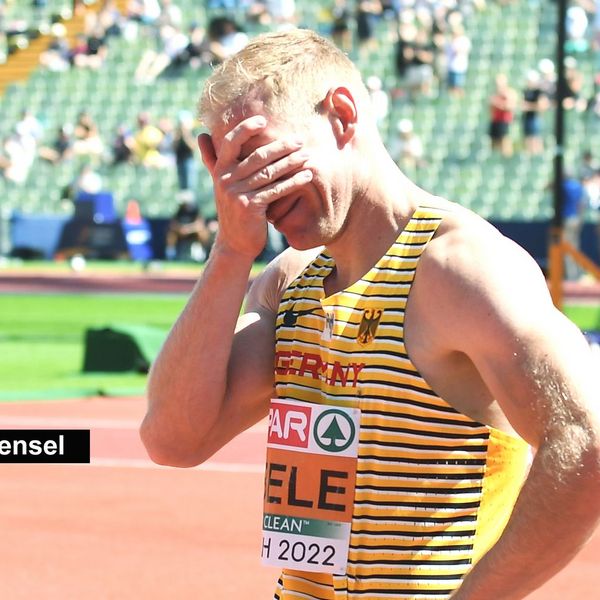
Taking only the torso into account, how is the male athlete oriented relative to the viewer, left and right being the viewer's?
facing the viewer and to the left of the viewer

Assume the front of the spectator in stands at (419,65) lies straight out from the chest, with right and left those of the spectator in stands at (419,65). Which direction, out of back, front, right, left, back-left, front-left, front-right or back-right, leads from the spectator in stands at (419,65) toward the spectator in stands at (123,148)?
right

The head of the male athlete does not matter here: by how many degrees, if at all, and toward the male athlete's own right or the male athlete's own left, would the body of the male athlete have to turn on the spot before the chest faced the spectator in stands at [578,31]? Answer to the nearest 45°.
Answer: approximately 135° to the male athlete's own right

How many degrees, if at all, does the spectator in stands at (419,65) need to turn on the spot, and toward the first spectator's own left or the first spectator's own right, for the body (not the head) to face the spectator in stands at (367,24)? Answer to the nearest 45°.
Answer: approximately 135° to the first spectator's own right

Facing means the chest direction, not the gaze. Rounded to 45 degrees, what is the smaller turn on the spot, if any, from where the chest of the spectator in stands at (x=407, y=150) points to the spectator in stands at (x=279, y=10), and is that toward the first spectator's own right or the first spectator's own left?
approximately 135° to the first spectator's own right

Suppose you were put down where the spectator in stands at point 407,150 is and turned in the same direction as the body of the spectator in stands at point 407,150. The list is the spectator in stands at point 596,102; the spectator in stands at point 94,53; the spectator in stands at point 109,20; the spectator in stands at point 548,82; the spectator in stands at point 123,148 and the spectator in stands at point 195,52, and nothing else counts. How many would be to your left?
2

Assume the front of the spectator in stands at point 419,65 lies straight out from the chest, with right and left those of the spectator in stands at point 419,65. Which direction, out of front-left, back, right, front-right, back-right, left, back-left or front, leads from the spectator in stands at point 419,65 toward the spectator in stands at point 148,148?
right

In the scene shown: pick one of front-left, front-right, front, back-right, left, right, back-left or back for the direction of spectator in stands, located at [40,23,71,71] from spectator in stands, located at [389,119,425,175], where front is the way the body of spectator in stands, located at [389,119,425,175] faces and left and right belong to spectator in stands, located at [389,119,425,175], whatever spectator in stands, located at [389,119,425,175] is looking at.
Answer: back-right

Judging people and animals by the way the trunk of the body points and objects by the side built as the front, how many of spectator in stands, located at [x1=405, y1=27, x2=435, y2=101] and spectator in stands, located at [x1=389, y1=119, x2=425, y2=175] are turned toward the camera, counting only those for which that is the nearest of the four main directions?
2

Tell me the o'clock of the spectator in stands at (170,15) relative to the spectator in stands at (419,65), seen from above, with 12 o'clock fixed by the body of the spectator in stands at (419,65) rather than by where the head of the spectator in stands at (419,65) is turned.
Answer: the spectator in stands at (170,15) is roughly at 4 o'clock from the spectator in stands at (419,65).

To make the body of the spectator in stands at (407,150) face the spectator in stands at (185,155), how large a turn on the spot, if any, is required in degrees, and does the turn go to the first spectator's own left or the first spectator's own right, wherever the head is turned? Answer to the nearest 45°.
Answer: approximately 90° to the first spectator's own right

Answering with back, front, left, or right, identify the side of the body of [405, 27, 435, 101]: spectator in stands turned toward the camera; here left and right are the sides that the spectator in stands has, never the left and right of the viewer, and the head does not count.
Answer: front
